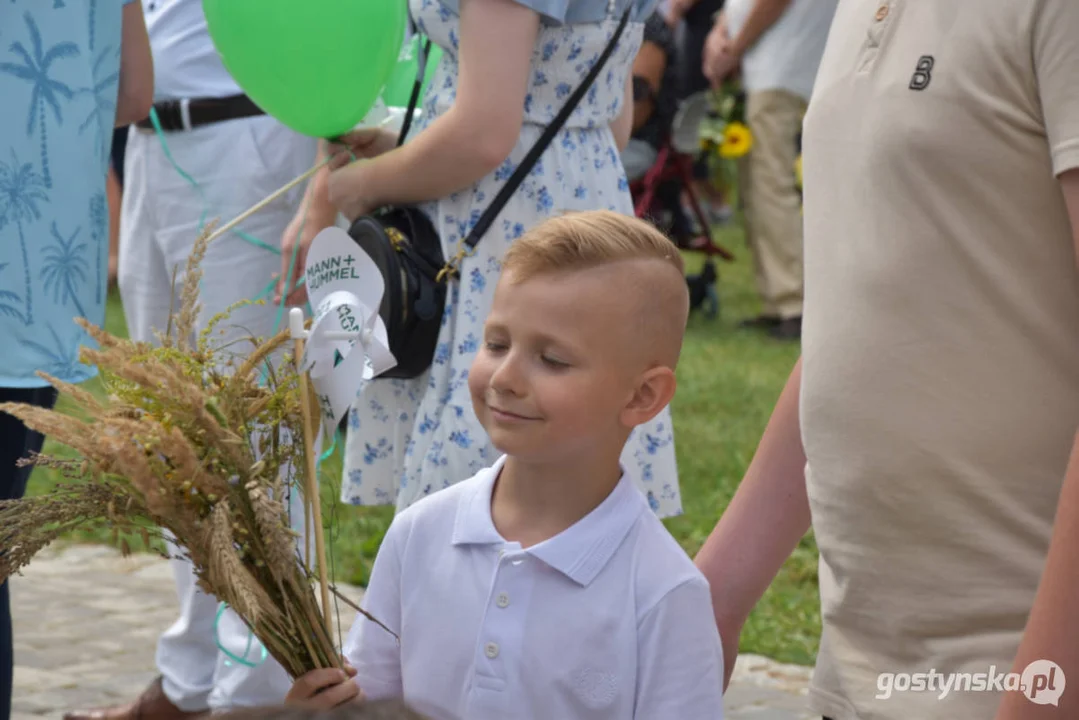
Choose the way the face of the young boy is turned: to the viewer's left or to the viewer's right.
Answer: to the viewer's left

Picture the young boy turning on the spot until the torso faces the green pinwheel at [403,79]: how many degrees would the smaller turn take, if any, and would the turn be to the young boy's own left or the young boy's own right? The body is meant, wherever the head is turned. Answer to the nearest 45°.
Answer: approximately 135° to the young boy's own right

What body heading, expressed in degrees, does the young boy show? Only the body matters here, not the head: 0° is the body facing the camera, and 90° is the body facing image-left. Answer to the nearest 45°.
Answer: approximately 45°
